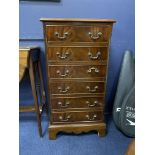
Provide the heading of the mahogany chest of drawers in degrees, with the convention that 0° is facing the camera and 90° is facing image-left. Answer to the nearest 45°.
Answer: approximately 0°
